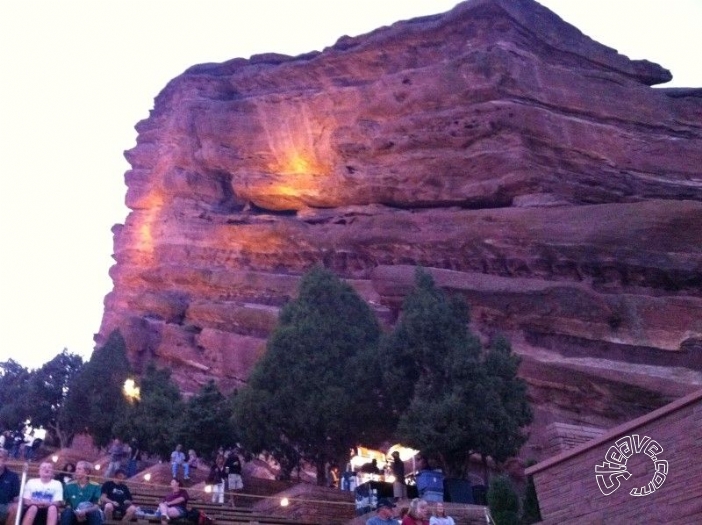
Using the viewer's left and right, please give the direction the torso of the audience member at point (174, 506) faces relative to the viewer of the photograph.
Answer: facing the viewer and to the left of the viewer

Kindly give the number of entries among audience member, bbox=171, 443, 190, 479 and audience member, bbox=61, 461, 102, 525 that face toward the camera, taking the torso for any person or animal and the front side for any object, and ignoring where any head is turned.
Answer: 2

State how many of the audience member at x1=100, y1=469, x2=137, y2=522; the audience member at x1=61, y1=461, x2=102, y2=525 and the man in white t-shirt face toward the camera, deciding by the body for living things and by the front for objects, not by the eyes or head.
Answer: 3

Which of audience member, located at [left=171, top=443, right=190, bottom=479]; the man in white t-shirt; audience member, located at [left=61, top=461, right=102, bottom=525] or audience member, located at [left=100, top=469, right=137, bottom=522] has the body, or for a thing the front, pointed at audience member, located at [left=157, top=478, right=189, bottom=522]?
audience member, located at [left=171, top=443, right=190, bottom=479]

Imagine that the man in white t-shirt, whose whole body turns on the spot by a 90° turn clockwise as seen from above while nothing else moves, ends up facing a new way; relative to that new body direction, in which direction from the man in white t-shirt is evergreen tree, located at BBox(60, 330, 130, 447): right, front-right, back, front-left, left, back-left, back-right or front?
right

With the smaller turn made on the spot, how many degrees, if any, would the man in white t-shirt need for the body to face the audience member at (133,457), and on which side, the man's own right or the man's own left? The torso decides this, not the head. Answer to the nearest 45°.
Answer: approximately 180°

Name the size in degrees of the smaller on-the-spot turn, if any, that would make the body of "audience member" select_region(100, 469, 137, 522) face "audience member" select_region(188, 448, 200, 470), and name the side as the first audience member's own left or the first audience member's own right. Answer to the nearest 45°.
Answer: approximately 180°

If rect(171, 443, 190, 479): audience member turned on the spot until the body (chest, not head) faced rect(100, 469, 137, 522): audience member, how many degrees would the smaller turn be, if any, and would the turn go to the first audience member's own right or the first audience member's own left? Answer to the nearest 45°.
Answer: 0° — they already face them

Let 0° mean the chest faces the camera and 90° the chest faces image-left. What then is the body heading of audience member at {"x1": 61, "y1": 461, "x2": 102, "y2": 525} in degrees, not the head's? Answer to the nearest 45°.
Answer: approximately 0°

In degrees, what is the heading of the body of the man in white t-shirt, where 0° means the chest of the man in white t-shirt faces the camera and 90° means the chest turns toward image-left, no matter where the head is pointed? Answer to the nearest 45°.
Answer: approximately 0°

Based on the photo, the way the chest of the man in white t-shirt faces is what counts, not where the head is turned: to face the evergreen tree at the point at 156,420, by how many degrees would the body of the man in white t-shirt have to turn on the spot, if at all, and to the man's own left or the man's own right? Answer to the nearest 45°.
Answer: approximately 180°
